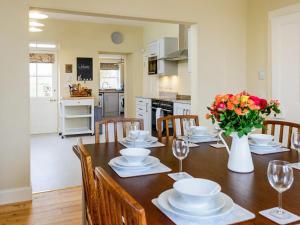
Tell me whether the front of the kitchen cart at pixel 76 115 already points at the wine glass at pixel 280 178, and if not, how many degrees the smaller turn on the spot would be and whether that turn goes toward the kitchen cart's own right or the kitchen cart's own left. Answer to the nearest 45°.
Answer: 0° — it already faces it

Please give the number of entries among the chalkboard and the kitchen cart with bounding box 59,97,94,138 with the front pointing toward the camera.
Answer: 2

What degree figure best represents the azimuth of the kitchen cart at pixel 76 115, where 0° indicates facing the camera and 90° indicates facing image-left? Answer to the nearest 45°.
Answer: approximately 0°

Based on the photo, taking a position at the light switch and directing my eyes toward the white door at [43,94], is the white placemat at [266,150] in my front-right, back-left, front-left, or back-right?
back-left

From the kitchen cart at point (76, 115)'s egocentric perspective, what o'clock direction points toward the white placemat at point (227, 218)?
The white placemat is roughly at 12 o'clock from the kitchen cart.

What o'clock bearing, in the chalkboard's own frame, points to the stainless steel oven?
The stainless steel oven is roughly at 10 o'clock from the chalkboard.

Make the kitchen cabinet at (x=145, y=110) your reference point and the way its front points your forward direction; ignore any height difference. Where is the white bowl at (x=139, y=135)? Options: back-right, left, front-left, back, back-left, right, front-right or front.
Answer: front-left

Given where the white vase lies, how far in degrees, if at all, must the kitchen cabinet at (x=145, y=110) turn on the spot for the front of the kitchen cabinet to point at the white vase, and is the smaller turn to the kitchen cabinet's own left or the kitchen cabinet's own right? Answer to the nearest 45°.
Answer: approximately 45° to the kitchen cabinet's own left

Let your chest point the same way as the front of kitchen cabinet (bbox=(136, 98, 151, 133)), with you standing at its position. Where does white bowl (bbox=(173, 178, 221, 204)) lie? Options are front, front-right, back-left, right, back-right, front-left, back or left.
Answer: front-left

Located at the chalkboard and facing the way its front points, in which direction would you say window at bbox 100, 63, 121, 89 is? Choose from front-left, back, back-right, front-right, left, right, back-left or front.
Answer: back

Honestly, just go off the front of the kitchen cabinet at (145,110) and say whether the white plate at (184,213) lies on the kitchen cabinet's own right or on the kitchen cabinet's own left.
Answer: on the kitchen cabinet's own left
